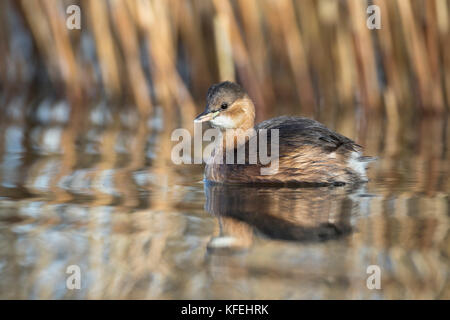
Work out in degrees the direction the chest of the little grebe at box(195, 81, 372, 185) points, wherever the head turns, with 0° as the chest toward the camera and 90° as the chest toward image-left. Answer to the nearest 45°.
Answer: approximately 90°
